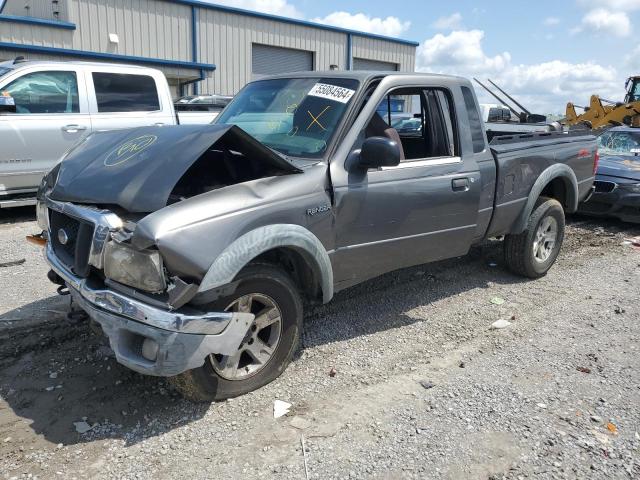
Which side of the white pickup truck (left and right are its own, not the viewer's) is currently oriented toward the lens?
left

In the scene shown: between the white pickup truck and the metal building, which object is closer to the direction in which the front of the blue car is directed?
the white pickup truck

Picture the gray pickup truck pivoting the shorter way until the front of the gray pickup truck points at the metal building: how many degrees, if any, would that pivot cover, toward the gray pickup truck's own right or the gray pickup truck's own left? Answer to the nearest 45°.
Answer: approximately 135° to the gray pickup truck's own right

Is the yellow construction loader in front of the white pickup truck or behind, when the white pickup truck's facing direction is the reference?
behind

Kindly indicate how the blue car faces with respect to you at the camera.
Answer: facing the viewer and to the left of the viewer

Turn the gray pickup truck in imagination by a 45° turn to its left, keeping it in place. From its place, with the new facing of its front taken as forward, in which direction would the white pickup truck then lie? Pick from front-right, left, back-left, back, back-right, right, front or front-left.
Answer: back-right

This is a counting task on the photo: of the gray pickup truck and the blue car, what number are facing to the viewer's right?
0

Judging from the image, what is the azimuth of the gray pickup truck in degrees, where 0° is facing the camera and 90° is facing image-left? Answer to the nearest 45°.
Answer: approximately 45°

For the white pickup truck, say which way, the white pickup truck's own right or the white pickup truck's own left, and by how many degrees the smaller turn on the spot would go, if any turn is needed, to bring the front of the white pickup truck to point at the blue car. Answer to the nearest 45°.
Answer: approximately 180°

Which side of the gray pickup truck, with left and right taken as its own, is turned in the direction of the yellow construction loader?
back

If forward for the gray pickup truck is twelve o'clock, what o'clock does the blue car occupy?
The blue car is roughly at 6 o'clock from the gray pickup truck.
